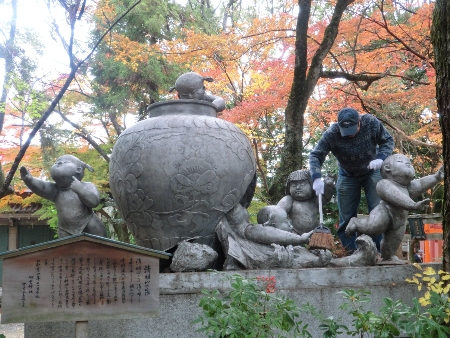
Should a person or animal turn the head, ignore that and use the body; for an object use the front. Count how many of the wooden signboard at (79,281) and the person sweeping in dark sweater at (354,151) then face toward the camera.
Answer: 2

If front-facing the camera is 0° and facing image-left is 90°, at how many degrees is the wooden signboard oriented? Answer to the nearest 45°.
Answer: approximately 0°

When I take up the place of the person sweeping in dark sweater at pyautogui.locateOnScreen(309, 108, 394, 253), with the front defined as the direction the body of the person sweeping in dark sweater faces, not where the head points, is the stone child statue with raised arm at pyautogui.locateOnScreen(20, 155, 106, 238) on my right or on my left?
on my right

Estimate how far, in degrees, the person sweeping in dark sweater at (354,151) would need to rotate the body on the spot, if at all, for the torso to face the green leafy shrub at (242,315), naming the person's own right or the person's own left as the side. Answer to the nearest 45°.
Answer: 0° — they already face it

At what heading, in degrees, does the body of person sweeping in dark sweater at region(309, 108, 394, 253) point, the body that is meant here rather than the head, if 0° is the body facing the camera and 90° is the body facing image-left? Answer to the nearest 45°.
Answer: approximately 0°

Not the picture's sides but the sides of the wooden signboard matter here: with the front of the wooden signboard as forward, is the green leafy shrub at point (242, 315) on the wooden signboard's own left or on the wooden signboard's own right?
on the wooden signboard's own left

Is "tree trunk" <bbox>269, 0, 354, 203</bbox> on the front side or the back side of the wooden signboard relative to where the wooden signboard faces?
on the back side
